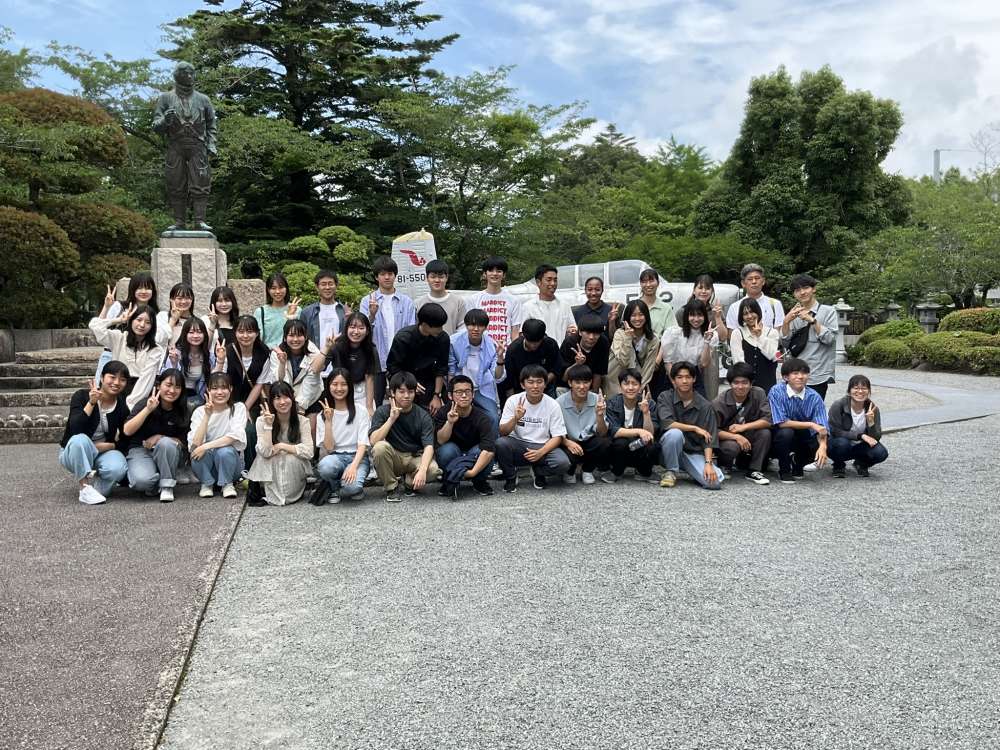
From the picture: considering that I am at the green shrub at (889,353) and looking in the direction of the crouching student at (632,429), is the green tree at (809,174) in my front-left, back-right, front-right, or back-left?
back-right

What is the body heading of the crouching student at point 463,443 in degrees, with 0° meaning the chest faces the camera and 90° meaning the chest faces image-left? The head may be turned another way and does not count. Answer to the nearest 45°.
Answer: approximately 0°

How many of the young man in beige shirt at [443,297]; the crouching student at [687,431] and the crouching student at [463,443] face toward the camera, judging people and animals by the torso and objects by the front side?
3

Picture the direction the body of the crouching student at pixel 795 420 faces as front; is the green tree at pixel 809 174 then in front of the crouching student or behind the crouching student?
behind

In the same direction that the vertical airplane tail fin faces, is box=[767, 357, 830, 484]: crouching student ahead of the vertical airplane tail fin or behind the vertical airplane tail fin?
ahead

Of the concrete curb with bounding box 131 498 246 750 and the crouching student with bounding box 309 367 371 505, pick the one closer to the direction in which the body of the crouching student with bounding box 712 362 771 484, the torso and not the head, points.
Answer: the concrete curb
